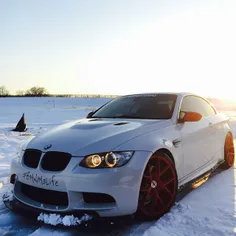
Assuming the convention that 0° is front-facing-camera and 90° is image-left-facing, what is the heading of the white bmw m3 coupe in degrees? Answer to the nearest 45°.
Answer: approximately 45°
